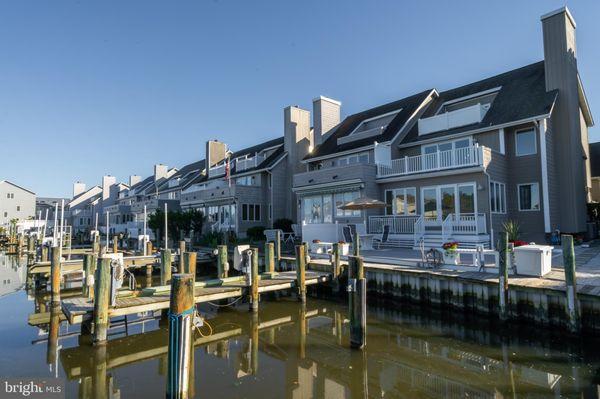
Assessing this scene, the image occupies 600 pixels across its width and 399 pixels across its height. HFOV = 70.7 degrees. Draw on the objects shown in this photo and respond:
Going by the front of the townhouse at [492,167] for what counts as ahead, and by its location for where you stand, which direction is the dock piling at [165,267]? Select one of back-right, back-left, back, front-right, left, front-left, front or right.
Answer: front

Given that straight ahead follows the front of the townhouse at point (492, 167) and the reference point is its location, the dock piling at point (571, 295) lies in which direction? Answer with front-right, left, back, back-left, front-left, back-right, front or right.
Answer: front-left

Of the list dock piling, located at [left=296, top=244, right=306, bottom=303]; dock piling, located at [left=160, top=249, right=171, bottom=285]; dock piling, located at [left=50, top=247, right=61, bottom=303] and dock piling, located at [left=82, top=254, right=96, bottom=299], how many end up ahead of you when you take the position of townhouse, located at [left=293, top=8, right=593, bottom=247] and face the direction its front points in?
4

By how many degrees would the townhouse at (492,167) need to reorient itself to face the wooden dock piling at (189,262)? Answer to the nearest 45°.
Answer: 0° — it already faces it

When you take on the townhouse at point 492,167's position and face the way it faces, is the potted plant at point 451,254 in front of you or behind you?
in front

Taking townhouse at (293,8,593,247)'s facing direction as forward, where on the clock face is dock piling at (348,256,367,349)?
The dock piling is roughly at 11 o'clock from the townhouse.

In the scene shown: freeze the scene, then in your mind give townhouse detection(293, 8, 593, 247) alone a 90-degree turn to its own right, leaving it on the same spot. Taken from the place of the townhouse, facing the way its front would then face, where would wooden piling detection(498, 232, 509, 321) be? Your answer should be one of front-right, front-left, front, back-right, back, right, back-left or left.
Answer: back-left

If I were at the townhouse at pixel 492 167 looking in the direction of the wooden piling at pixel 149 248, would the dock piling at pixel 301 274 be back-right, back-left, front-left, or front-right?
front-left

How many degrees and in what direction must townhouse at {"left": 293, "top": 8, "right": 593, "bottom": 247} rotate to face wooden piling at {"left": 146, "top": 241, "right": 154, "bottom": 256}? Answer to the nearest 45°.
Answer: approximately 45° to its right

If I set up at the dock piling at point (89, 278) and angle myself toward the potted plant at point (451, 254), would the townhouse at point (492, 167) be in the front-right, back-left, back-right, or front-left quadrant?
front-left

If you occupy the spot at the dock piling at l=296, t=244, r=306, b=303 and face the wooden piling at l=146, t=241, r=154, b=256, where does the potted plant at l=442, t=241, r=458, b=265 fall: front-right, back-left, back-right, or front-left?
back-right

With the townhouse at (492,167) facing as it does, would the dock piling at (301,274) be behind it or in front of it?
in front

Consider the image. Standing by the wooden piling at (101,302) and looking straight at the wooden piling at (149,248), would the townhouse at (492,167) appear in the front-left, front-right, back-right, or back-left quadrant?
front-right

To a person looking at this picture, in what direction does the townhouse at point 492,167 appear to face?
facing the viewer and to the left of the viewer

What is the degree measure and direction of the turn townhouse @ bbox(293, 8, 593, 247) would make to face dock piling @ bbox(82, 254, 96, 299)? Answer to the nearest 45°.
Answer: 0° — it already faces it

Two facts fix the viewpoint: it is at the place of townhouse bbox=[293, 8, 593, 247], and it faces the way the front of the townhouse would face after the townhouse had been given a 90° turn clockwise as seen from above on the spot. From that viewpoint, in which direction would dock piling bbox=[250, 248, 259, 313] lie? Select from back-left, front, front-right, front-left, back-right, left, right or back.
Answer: left

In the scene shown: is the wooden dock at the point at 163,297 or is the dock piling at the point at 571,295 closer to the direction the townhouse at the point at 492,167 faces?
the wooden dock

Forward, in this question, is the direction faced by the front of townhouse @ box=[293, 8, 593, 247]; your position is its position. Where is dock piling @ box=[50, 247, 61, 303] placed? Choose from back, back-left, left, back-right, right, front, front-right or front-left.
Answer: front
